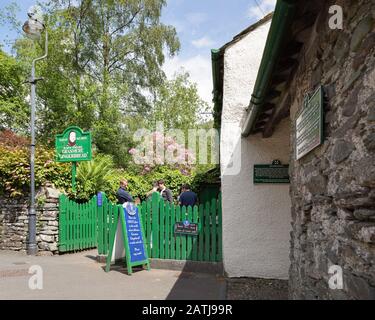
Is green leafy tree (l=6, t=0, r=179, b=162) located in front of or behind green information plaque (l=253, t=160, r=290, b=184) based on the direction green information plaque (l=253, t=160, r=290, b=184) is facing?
behind

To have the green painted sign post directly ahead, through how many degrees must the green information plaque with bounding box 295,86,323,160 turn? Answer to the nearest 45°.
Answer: approximately 90° to its right

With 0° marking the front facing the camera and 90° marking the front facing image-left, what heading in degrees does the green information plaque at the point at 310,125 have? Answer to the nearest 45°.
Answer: approximately 45°

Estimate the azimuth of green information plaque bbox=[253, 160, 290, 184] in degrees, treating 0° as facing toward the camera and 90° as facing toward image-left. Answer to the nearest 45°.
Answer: approximately 0°
